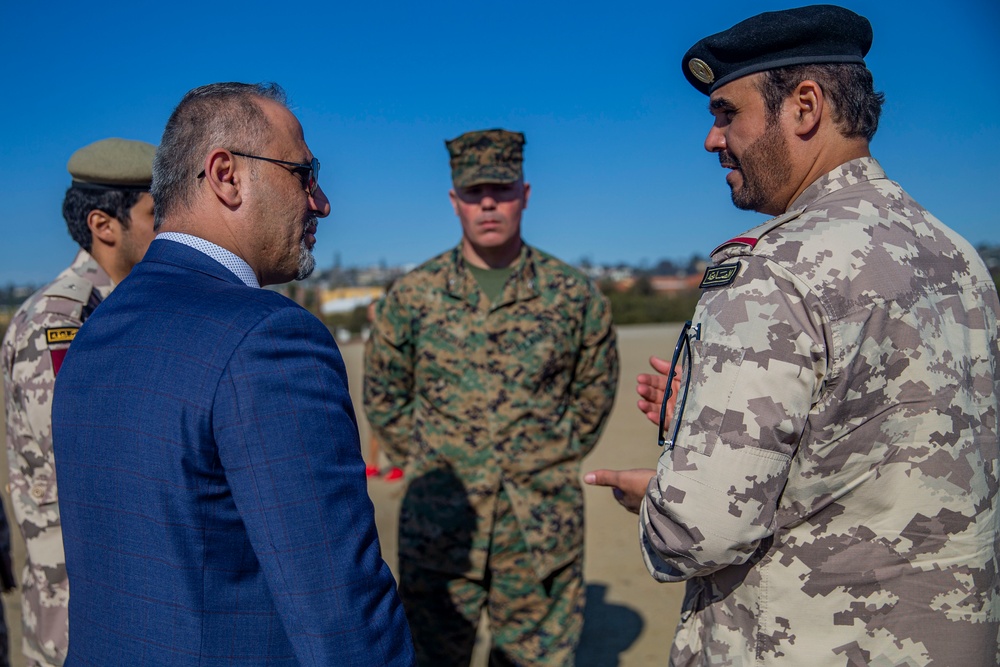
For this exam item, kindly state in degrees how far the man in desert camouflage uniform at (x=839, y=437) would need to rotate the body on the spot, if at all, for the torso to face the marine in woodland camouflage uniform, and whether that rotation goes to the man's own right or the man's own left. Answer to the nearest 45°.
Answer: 0° — they already face them

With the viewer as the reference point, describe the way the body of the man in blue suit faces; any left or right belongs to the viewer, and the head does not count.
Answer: facing away from the viewer and to the right of the viewer

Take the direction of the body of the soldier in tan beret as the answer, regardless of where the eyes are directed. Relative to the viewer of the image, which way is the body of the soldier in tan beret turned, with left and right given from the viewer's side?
facing to the right of the viewer

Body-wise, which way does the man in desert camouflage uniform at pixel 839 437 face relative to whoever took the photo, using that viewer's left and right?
facing away from the viewer and to the left of the viewer

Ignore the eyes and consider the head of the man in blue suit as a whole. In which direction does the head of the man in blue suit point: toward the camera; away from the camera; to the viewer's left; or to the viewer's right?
to the viewer's right

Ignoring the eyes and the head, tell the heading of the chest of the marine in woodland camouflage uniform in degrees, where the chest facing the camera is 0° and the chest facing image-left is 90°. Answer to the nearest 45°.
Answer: approximately 0°

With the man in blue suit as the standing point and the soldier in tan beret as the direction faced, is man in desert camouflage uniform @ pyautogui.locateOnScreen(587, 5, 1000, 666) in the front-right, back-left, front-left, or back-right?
back-right

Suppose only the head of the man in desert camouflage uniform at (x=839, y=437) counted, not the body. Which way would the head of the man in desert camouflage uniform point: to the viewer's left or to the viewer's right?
to the viewer's left

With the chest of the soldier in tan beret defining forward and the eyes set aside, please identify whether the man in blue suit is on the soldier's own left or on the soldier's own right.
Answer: on the soldier's own right

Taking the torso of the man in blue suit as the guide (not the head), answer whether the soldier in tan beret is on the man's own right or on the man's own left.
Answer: on the man's own left
